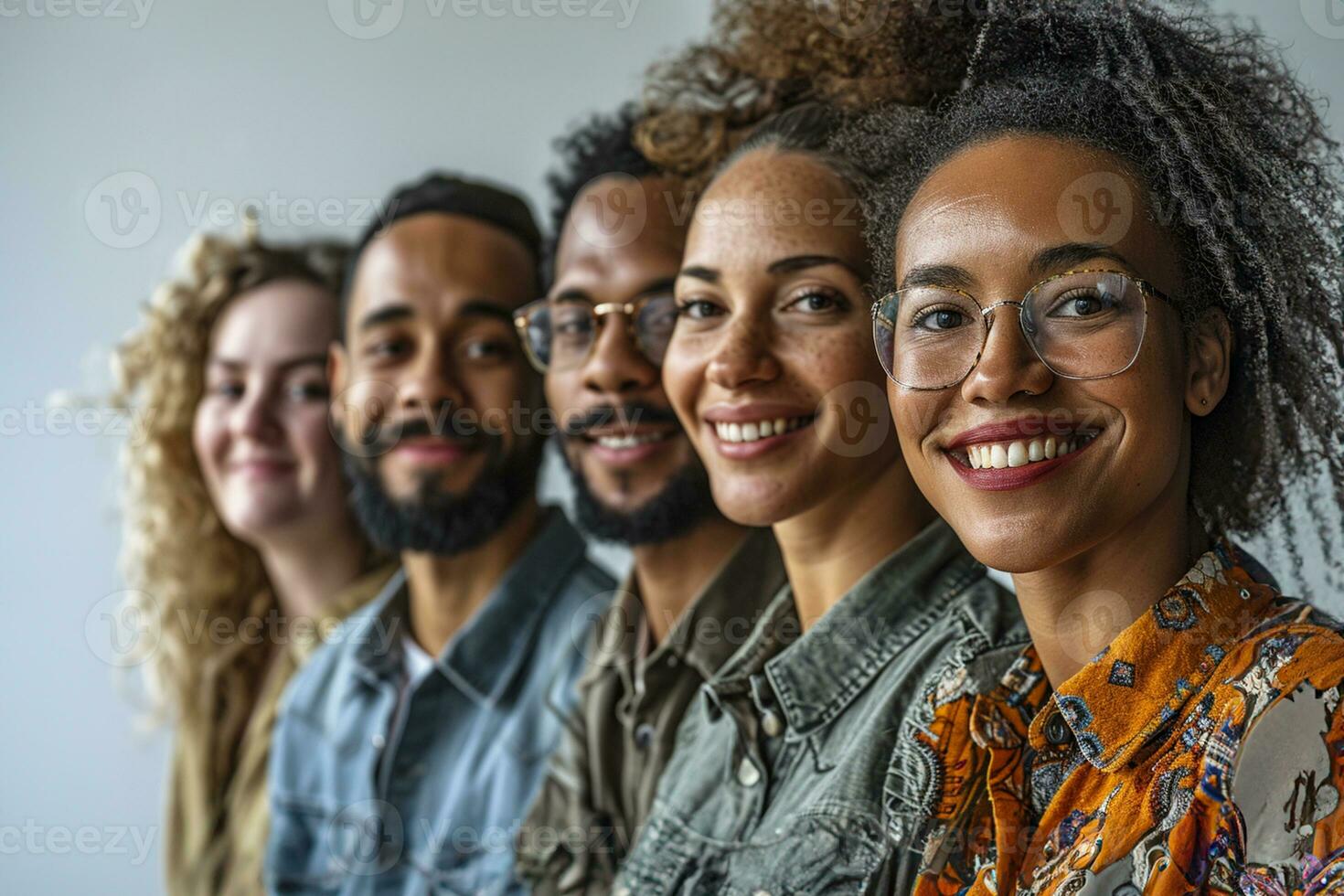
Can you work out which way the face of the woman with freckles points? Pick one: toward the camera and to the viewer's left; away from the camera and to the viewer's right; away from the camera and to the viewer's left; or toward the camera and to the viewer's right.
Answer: toward the camera and to the viewer's left

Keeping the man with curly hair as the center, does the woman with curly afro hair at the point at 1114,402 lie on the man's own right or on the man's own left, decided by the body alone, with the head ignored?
on the man's own left

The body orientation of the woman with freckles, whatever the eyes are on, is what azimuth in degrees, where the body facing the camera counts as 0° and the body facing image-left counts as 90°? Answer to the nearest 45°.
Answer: approximately 45°

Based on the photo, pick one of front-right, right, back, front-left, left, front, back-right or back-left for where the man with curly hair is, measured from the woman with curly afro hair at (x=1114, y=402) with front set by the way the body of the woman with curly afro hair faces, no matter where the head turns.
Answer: right
